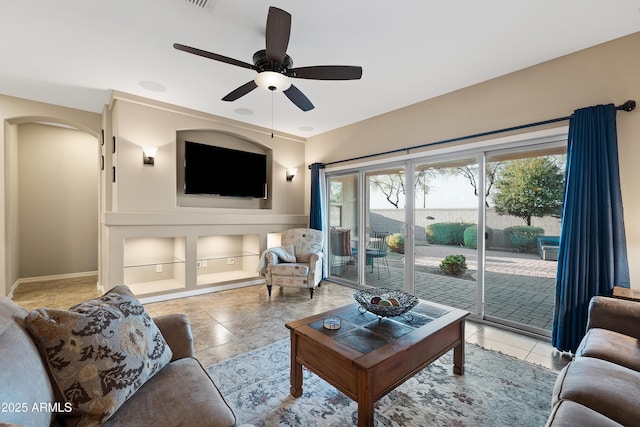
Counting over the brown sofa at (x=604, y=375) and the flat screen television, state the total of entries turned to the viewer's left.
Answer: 1

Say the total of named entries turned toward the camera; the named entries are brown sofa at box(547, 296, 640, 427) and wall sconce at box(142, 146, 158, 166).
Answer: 1

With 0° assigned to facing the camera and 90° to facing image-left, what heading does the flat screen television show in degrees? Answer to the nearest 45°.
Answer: approximately 315°

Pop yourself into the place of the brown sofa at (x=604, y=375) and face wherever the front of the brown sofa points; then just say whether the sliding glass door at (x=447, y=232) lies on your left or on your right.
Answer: on your right

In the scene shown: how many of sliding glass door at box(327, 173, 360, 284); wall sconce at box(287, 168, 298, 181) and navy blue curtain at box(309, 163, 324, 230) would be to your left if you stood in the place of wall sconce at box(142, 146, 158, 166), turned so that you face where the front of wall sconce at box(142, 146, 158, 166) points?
3

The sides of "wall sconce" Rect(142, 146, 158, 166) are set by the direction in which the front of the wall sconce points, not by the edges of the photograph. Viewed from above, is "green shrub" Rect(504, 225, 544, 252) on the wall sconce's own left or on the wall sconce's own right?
on the wall sconce's own left

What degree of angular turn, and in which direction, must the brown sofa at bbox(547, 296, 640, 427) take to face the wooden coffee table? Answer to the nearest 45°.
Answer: approximately 45° to its left

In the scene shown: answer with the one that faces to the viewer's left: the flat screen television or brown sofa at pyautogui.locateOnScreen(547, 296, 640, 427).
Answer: the brown sofa

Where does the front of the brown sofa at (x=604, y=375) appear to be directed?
to the viewer's left

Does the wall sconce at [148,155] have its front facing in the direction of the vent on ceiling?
yes

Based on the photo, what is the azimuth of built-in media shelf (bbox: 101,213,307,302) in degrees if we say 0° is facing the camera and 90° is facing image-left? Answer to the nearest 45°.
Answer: approximately 315°
